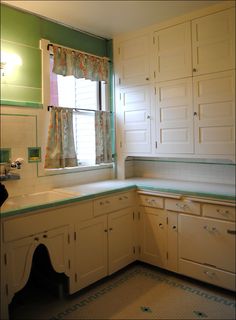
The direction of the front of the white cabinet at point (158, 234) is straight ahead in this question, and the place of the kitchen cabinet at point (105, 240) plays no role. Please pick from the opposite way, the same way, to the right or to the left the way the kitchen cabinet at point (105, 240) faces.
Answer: to the left

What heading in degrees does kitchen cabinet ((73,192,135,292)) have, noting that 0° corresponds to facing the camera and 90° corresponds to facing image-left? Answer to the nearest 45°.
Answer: approximately 315°

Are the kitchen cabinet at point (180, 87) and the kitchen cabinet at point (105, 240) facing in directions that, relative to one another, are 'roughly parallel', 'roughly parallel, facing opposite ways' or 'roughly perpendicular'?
roughly perpendicular

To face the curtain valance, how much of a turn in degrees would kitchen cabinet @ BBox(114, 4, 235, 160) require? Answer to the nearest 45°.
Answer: approximately 45° to its right

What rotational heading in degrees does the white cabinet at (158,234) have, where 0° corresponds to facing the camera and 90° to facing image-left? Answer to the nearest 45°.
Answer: approximately 45°
